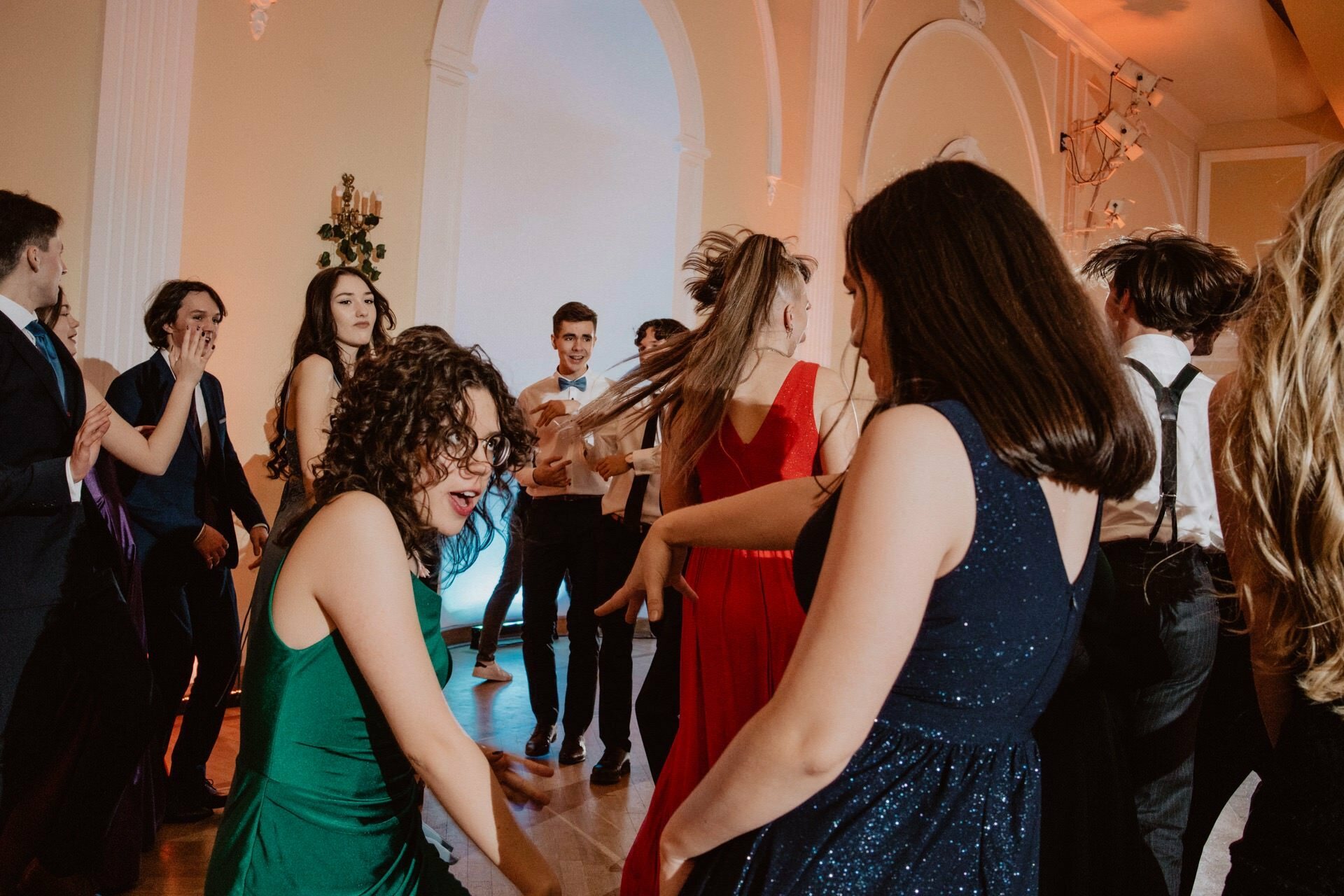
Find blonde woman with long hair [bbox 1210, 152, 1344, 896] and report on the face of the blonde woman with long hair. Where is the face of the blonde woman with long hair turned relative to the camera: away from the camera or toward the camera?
away from the camera

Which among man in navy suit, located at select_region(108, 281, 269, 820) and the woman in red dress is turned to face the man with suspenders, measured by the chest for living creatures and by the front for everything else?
the man in navy suit

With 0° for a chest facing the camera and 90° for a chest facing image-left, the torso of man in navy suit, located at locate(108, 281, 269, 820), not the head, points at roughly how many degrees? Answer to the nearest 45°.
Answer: approximately 315°

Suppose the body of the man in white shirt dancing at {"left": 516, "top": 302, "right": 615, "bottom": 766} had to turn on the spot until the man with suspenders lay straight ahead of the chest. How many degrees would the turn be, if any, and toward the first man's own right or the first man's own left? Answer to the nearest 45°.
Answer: approximately 45° to the first man's own left

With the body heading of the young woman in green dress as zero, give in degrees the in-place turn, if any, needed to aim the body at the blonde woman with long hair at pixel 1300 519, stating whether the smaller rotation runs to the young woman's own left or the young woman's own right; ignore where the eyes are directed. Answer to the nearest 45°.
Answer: approximately 45° to the young woman's own right

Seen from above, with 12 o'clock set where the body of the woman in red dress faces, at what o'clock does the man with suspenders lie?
The man with suspenders is roughly at 3 o'clock from the woman in red dress.

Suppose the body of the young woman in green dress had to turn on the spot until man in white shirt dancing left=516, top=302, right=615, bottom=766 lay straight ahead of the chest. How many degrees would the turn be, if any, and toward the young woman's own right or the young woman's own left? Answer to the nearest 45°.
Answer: approximately 90° to the young woman's own left

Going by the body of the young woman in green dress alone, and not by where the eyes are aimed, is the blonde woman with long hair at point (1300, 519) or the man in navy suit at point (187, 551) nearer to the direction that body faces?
the blonde woman with long hair

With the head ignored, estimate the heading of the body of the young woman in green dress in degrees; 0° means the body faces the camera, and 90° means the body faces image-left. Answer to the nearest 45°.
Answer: approximately 270°

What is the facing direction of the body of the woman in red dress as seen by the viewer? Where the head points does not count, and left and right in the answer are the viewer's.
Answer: facing away from the viewer
